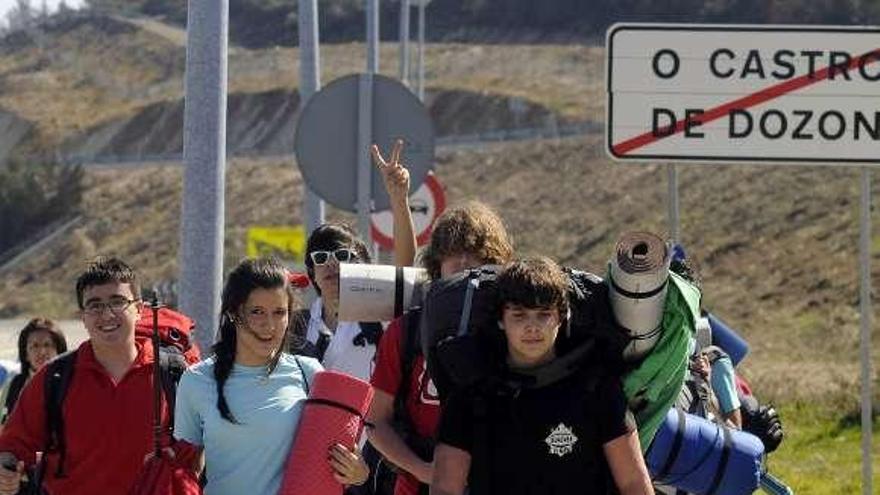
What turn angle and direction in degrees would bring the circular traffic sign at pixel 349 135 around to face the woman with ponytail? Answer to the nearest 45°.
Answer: approximately 180°

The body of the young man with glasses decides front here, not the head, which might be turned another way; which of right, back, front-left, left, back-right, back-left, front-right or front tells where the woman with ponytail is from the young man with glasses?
front-left

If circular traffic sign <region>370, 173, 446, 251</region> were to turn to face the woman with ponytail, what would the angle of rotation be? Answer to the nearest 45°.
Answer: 0° — it already faces them

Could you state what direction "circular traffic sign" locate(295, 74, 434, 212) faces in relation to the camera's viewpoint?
facing away from the viewer

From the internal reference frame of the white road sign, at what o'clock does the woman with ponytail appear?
The woman with ponytail is roughly at 1 o'clock from the white road sign.

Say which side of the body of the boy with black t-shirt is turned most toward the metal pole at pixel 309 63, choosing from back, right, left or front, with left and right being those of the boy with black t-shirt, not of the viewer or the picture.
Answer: back

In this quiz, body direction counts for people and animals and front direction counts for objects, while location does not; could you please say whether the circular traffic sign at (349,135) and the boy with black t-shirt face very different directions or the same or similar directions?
very different directions

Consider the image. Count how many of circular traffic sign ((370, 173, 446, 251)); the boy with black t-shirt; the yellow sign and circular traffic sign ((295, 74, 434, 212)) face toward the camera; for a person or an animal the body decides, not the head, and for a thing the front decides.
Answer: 3

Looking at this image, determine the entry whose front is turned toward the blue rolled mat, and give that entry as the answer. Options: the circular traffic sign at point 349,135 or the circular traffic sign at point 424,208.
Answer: the circular traffic sign at point 424,208

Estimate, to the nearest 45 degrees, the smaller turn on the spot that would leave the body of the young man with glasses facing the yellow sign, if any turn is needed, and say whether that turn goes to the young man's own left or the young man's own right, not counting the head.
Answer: approximately 180°

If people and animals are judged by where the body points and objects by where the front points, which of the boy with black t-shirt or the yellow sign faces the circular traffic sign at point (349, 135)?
the yellow sign

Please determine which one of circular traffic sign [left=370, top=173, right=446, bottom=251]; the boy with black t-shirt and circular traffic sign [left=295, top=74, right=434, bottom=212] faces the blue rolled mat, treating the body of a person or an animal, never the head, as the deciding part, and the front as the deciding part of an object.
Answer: circular traffic sign [left=370, top=173, right=446, bottom=251]

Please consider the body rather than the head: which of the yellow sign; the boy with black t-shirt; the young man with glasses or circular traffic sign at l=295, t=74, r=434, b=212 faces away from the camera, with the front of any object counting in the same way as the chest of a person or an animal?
the circular traffic sign

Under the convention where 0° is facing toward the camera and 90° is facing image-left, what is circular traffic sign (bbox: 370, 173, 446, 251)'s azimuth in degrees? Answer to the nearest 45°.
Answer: approximately 0°

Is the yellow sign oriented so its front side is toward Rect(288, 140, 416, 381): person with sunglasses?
yes
